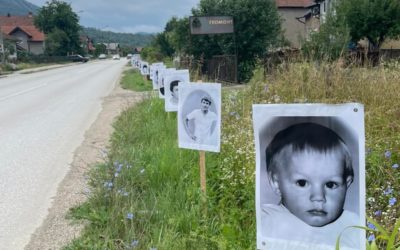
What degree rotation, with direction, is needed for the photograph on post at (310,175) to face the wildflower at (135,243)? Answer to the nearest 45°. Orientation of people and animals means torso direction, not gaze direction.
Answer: approximately 135° to its right

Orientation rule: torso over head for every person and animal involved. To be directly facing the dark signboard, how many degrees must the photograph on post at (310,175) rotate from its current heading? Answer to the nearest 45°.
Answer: approximately 180°

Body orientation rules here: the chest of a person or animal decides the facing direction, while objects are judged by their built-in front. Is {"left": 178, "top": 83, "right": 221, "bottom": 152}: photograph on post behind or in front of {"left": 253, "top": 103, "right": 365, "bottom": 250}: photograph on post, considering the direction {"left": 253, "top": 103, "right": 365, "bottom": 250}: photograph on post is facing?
behind

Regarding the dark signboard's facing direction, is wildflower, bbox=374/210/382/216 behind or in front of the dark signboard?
in front

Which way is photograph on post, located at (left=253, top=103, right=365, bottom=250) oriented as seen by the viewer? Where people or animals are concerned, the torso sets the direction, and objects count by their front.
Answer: toward the camera

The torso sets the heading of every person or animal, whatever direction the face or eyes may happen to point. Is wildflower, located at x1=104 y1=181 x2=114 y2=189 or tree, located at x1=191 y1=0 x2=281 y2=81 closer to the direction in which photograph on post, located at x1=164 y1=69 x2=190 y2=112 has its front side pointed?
the wildflower

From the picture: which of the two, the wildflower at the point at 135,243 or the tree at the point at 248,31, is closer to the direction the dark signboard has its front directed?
the wildflower

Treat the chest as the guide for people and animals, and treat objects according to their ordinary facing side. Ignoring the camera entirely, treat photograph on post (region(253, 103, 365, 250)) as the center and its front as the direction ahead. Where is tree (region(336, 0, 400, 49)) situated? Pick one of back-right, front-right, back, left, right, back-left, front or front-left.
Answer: back

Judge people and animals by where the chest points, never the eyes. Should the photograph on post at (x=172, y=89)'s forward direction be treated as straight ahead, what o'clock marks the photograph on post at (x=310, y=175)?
the photograph on post at (x=310, y=175) is roughly at 12 o'clock from the photograph on post at (x=172, y=89).

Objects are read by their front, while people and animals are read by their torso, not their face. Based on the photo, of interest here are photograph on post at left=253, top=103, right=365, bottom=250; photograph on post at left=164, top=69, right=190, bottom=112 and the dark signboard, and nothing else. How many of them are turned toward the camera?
3

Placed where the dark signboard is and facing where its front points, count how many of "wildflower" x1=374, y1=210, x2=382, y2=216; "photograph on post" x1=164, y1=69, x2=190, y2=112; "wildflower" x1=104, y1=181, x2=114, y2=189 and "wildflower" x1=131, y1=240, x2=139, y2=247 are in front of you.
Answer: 4

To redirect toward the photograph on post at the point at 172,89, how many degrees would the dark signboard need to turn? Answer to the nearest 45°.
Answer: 0° — it already faces it

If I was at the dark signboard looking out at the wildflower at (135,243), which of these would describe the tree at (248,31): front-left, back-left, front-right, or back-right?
back-left

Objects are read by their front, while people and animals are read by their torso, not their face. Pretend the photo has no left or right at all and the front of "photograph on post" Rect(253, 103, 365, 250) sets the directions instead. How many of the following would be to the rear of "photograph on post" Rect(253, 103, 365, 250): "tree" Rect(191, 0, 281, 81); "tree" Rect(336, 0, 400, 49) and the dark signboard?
3

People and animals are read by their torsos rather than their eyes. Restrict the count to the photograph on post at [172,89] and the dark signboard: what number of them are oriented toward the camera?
2

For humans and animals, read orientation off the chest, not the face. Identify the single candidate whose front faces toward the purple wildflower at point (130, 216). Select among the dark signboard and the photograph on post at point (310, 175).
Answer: the dark signboard
